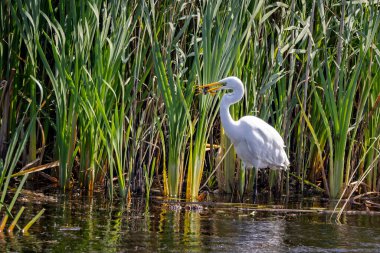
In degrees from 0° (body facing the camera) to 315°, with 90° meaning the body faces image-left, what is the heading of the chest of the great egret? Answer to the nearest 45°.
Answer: approximately 90°
